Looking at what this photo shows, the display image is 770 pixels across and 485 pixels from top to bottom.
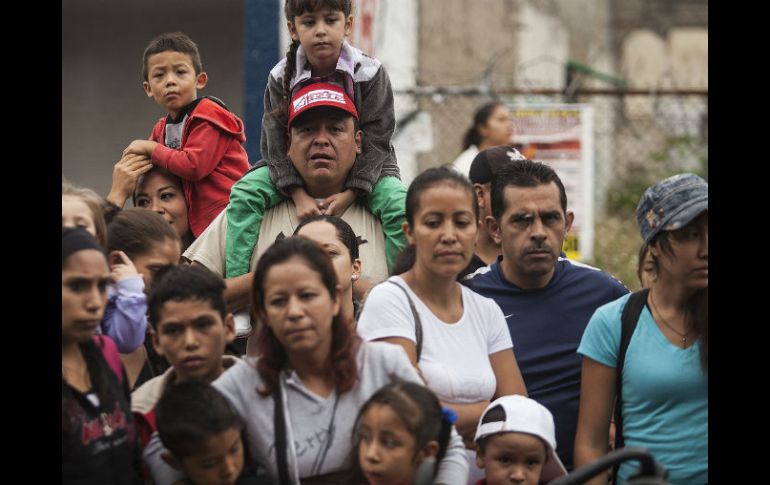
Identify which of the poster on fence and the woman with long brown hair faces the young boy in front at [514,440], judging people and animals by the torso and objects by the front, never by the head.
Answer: the poster on fence

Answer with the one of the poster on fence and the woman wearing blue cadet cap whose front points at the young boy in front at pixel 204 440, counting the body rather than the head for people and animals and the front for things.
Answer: the poster on fence

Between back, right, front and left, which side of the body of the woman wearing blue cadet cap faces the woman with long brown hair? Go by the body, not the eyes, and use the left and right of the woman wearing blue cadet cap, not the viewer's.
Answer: right

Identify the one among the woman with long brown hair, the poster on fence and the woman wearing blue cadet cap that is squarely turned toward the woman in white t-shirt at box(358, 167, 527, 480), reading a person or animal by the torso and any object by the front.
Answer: the poster on fence

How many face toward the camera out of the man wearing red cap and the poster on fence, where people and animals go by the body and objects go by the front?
2

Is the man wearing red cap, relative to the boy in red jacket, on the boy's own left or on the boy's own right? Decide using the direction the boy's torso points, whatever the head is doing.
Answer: on the boy's own left

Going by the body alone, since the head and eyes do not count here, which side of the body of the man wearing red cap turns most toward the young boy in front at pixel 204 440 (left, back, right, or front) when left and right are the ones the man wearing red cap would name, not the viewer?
front

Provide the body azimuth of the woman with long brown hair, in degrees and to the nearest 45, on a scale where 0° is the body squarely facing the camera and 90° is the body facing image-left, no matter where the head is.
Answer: approximately 0°

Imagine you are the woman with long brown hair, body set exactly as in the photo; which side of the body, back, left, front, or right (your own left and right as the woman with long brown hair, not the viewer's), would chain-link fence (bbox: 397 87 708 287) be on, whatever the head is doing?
back

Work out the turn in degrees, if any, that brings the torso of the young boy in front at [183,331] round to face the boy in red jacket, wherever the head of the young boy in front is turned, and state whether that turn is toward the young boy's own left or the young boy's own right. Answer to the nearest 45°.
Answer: approximately 180°
